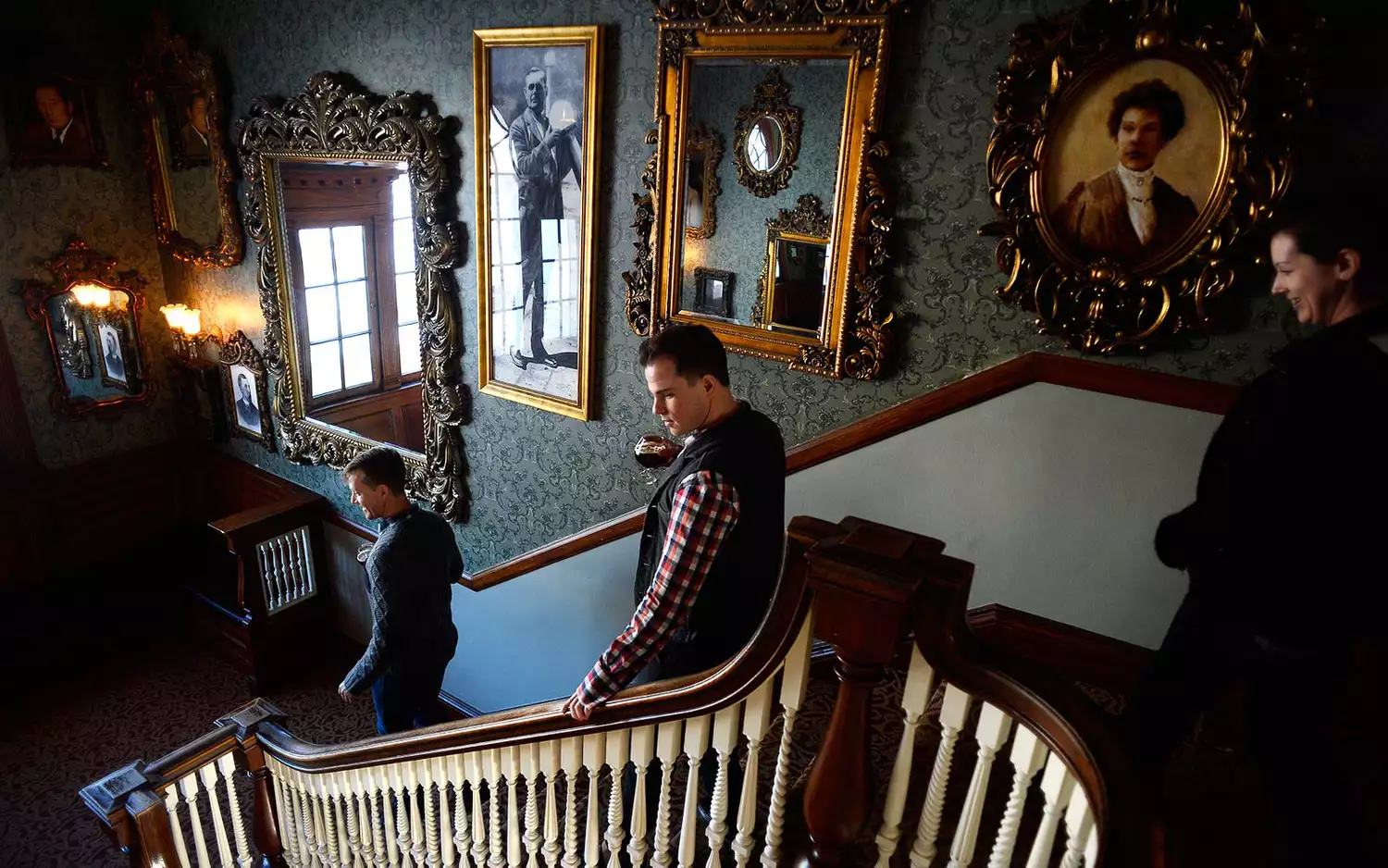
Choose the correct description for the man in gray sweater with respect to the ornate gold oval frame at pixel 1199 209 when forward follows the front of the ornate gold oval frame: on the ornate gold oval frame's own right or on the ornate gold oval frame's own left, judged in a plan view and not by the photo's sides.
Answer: on the ornate gold oval frame's own right

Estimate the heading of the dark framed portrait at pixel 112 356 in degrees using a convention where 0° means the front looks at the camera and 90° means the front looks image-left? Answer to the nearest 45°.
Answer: approximately 315°

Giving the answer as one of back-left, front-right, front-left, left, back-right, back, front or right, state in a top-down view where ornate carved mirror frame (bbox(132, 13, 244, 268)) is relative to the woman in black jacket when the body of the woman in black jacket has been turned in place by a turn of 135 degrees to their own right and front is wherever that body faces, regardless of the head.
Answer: back-left

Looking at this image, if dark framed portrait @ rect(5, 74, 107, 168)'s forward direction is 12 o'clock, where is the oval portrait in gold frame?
The oval portrait in gold frame is roughly at 11 o'clock from the dark framed portrait.

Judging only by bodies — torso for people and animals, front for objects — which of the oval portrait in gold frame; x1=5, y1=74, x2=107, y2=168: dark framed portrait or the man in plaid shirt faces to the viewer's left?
the man in plaid shirt

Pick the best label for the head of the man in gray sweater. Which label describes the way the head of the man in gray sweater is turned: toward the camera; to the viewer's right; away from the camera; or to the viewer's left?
to the viewer's left

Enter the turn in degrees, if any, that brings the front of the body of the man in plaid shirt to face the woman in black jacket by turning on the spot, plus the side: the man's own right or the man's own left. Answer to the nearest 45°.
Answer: approximately 180°

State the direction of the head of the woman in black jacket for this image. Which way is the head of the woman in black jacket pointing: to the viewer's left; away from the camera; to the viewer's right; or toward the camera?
to the viewer's left

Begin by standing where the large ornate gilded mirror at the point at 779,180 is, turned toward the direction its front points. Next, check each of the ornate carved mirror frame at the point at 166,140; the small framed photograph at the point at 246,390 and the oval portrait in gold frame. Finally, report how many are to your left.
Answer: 1

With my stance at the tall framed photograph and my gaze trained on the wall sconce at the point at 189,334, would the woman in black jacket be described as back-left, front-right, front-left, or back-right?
back-left

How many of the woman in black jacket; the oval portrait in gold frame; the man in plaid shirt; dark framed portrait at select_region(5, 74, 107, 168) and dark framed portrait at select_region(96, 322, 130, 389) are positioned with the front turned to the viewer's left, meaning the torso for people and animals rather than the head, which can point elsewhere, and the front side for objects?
2

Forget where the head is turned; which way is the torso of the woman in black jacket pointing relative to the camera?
to the viewer's left

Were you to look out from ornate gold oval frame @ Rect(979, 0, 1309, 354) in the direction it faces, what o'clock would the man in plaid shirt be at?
The man in plaid shirt is roughly at 1 o'clock from the ornate gold oval frame.
